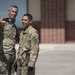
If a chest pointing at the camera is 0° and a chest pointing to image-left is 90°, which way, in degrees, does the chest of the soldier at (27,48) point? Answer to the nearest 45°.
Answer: approximately 45°

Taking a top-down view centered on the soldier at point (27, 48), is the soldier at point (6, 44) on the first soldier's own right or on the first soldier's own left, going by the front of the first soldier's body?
on the first soldier's own right
